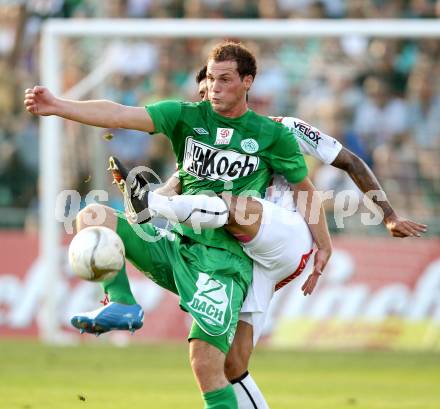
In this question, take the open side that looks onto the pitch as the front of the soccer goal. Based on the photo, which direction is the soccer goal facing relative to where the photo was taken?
toward the camera

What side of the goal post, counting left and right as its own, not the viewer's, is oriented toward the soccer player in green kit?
front

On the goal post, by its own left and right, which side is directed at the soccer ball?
front

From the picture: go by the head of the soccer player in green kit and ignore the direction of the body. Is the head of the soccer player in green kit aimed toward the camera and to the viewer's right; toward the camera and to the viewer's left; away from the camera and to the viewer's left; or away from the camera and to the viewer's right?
toward the camera and to the viewer's left
